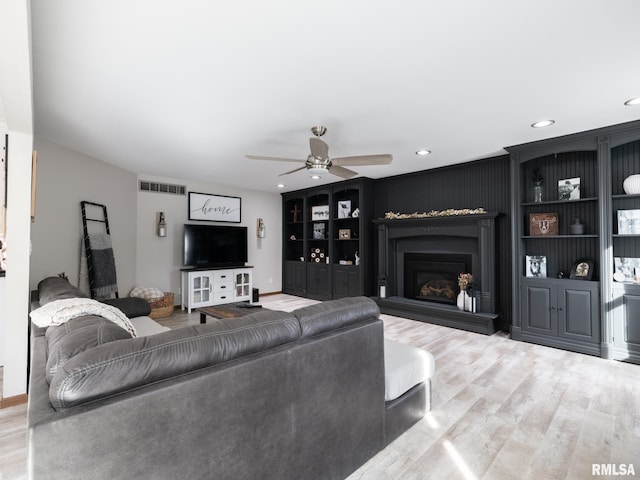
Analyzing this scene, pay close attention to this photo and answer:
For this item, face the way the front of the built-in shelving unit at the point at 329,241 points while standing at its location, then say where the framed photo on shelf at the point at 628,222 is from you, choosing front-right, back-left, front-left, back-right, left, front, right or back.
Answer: left

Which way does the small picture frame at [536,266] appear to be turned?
toward the camera

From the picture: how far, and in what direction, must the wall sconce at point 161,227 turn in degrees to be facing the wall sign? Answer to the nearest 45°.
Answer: approximately 90° to its left

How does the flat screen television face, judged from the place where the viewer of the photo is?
facing the viewer and to the right of the viewer

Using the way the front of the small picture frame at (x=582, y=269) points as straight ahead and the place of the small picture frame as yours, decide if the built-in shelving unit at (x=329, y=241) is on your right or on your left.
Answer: on your right

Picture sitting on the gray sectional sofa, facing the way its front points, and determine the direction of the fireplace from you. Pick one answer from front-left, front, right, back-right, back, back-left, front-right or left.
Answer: right

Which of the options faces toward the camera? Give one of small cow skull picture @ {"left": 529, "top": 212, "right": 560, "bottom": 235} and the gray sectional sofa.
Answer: the small cow skull picture

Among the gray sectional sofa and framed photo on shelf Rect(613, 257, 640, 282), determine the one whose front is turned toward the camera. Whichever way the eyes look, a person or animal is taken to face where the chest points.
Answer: the framed photo on shelf

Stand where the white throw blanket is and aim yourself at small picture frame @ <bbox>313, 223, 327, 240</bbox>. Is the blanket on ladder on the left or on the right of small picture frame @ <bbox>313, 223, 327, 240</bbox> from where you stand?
left

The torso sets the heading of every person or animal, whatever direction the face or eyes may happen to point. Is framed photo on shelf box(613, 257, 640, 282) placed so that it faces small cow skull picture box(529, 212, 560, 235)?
no

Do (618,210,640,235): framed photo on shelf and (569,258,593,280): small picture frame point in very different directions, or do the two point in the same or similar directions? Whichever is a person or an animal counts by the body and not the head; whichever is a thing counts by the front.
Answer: same or similar directions

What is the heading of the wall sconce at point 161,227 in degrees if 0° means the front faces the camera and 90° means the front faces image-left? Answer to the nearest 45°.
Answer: approximately 0°

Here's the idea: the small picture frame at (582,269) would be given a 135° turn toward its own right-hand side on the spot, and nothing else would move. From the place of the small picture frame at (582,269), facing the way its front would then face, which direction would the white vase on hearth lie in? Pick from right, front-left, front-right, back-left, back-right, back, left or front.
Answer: front-left

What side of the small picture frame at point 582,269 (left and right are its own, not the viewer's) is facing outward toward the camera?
front

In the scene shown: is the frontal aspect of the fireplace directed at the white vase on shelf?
no

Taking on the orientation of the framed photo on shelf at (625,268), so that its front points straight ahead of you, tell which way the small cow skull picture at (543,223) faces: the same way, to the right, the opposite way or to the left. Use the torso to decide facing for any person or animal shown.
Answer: the same way

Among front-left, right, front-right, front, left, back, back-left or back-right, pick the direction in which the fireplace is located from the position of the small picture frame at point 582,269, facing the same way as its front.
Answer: right

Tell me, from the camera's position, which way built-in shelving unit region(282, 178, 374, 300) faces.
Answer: facing the viewer and to the left of the viewer
